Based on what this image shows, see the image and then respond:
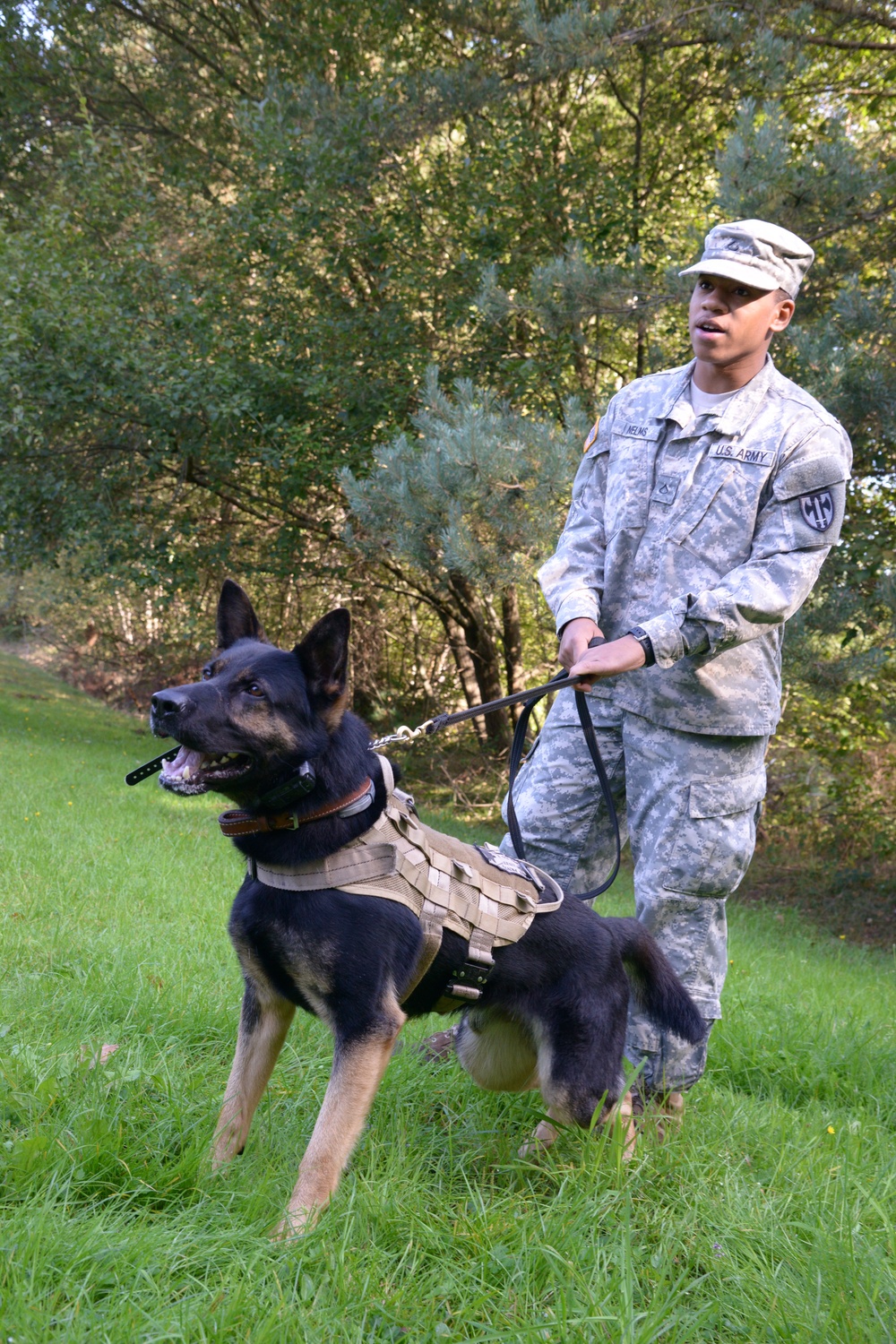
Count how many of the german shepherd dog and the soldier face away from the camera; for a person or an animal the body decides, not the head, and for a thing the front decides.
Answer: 0

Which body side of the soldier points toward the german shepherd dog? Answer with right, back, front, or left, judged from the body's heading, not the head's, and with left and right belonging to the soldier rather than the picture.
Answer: front

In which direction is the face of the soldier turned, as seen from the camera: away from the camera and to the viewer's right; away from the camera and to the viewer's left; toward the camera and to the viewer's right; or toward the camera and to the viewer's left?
toward the camera and to the viewer's left

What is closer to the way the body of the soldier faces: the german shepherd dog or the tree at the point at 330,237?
the german shepherd dog

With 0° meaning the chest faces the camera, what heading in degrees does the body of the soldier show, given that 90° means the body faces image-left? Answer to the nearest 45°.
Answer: approximately 45°

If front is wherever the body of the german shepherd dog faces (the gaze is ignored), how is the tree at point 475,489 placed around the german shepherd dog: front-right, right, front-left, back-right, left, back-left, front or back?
back-right

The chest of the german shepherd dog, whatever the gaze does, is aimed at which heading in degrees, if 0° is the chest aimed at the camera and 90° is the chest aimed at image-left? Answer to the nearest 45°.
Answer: approximately 45°

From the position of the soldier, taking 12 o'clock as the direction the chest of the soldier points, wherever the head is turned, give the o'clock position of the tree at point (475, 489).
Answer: The tree is roughly at 4 o'clock from the soldier.

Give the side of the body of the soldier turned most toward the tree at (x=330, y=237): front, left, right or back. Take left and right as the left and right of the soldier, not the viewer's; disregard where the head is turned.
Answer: right

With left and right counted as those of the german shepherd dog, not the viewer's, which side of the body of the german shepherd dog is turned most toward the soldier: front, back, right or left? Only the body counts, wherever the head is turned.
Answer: back
